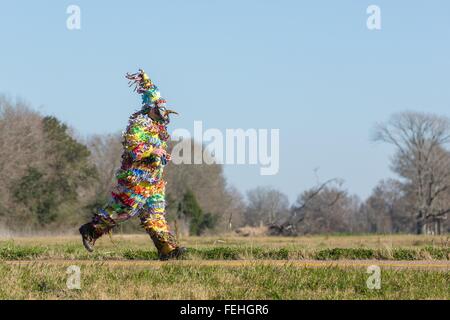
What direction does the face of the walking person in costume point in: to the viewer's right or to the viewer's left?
to the viewer's right

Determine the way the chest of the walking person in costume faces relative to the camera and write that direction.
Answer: to the viewer's right
